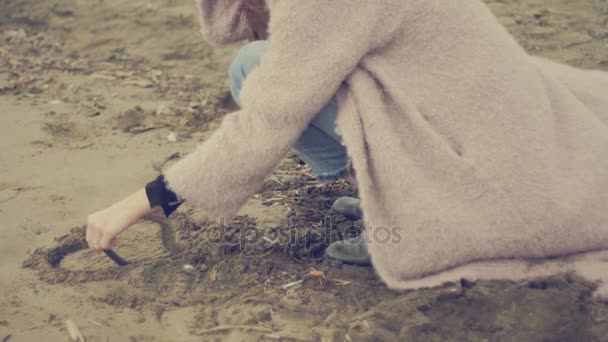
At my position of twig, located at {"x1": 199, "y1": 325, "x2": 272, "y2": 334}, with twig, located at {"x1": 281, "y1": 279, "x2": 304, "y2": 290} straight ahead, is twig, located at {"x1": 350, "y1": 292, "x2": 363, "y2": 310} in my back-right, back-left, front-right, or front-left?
front-right

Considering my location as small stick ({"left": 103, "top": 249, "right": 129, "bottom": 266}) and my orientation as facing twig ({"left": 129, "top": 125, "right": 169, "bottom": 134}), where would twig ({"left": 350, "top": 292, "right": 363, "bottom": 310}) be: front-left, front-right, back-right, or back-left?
back-right

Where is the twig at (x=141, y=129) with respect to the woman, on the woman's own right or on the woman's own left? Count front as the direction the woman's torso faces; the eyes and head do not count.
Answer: on the woman's own right

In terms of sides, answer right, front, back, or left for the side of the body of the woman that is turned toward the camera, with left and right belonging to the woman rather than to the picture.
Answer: left

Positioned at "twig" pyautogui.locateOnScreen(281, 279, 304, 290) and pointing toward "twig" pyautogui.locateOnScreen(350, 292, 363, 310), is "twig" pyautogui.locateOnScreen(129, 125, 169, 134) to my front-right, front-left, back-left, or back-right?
back-left
